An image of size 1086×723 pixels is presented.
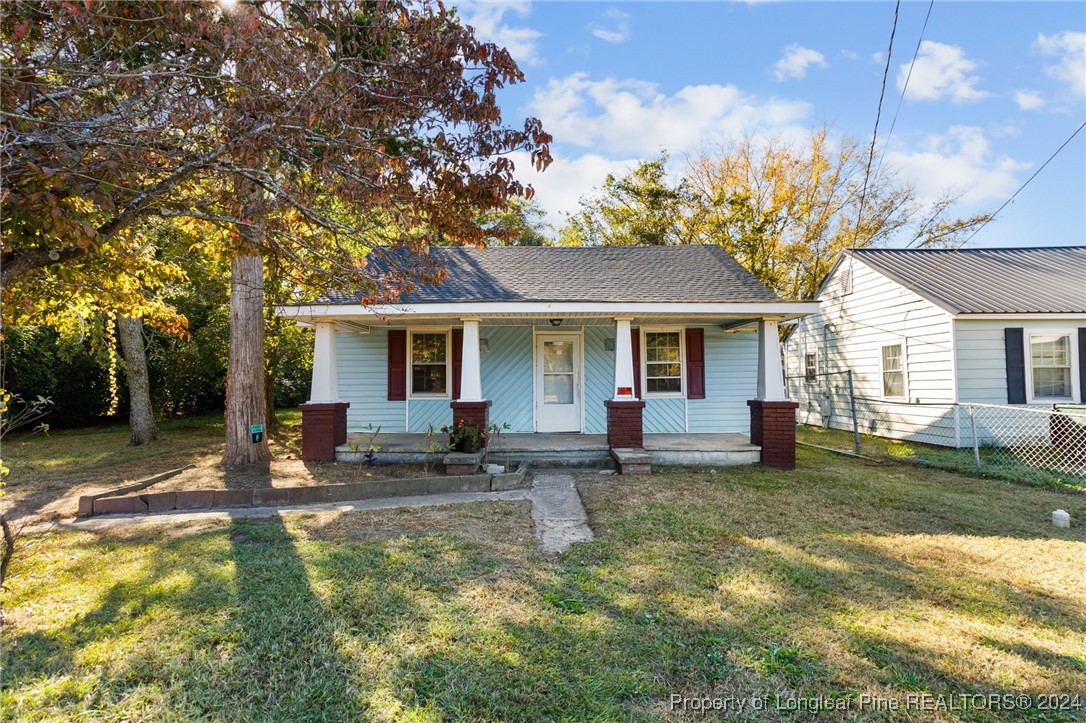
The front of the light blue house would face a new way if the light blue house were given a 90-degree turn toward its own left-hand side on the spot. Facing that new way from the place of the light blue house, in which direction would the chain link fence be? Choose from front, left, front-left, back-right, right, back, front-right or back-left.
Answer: front

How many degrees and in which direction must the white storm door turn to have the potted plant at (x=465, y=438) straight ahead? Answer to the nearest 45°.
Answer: approximately 45° to its right

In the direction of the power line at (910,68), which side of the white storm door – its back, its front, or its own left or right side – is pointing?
left

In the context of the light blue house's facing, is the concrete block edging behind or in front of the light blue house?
in front

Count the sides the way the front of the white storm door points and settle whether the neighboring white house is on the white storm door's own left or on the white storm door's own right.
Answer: on the white storm door's own left

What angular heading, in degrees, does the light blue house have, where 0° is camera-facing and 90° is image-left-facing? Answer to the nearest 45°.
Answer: approximately 0°

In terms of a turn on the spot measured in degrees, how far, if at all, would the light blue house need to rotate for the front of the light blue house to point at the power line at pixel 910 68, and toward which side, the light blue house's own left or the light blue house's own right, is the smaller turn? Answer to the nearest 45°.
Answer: approximately 90° to the light blue house's own left

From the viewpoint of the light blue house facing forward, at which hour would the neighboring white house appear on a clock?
The neighboring white house is roughly at 9 o'clock from the light blue house.

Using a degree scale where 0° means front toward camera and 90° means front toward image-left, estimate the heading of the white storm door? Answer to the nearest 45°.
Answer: approximately 0°

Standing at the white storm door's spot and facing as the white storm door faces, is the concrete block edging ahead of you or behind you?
ahead

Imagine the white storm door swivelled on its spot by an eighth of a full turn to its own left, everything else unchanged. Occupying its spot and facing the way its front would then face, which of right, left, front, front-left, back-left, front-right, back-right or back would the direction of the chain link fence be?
front-left

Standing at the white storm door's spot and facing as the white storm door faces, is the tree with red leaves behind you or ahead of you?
ahead
